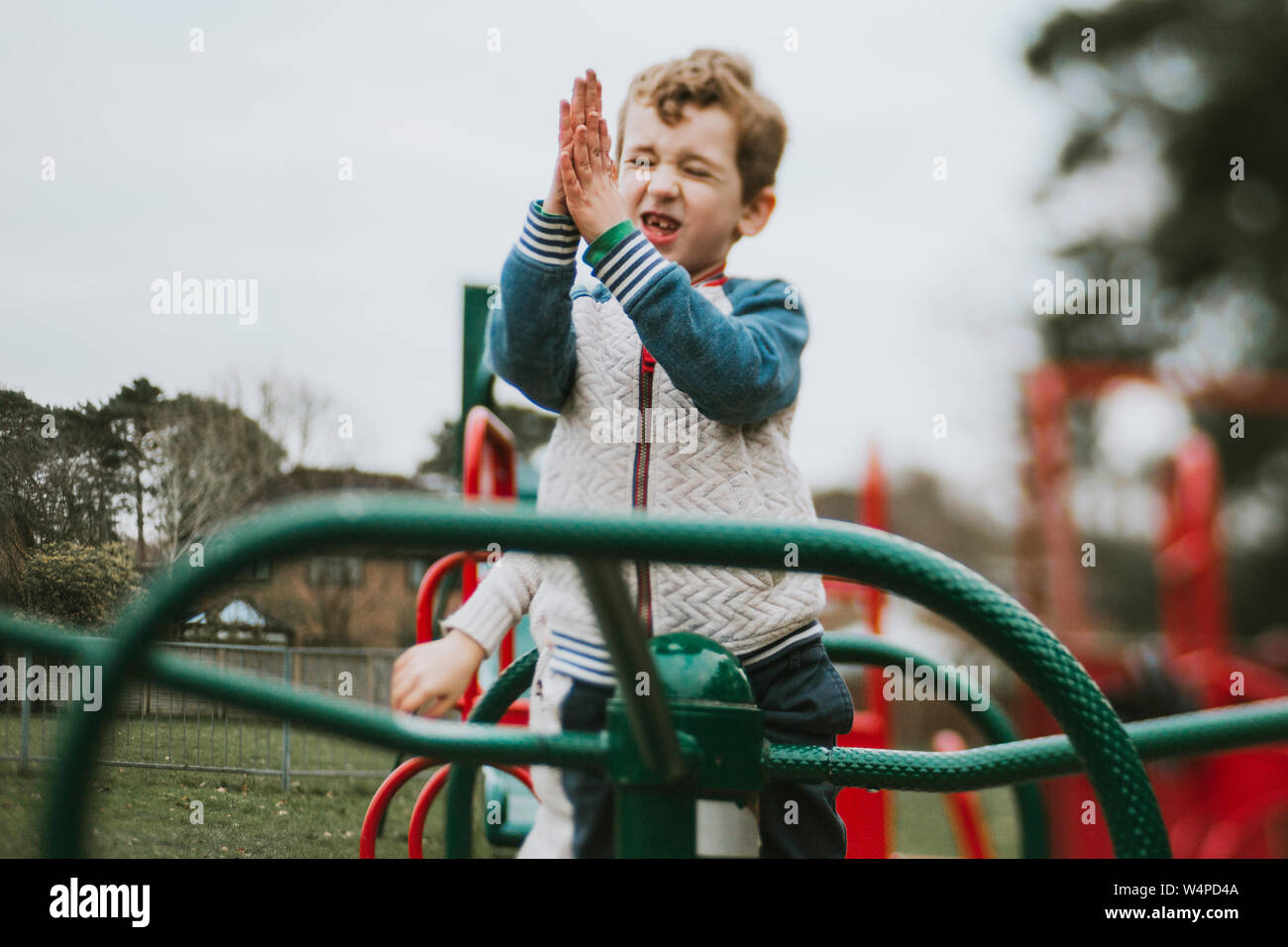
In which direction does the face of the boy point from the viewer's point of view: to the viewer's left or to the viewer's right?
to the viewer's left

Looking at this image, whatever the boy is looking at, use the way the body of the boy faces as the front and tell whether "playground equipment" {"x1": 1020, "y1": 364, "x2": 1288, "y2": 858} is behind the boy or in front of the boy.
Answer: behind
